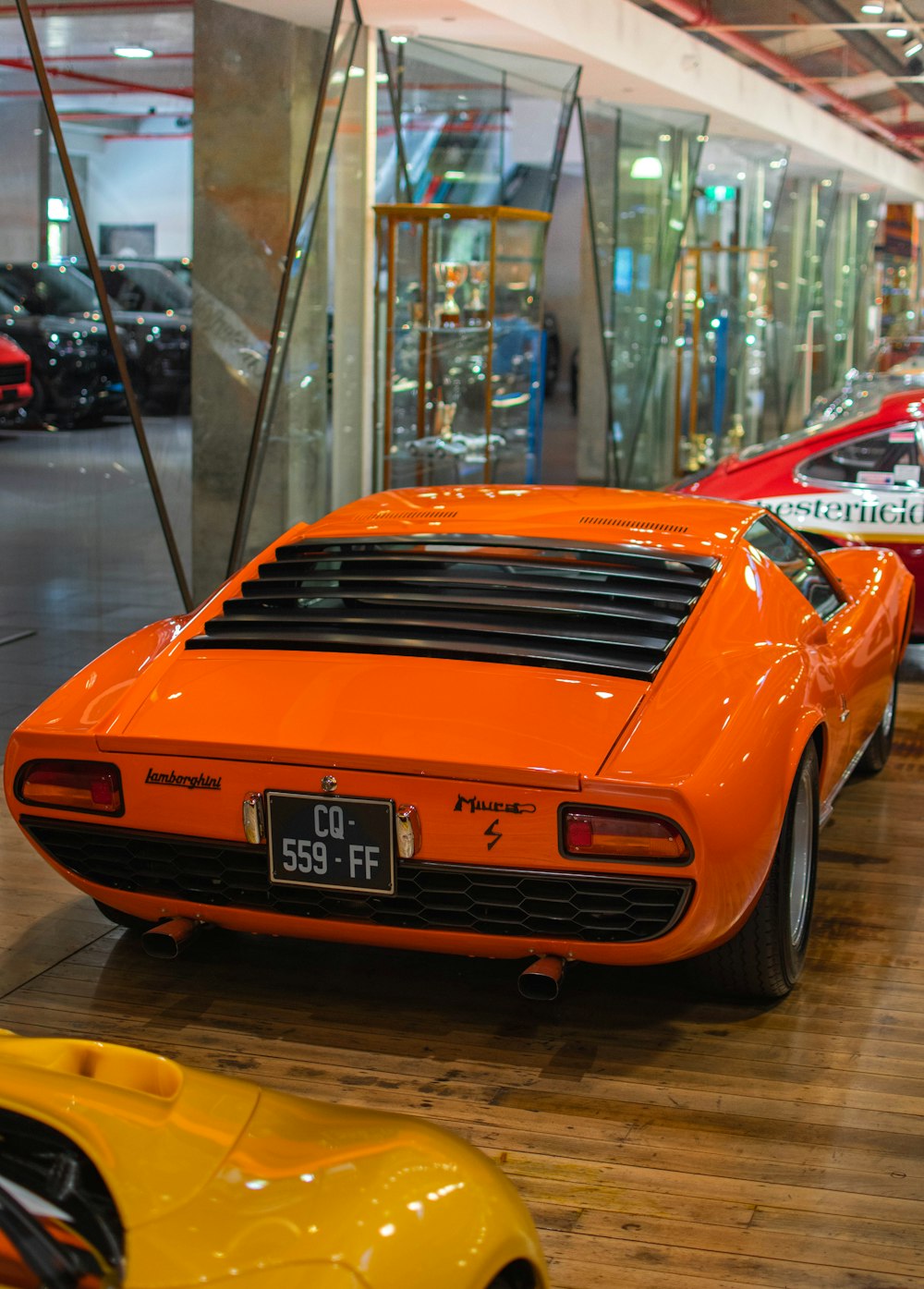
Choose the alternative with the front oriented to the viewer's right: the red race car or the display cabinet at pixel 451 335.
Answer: the red race car

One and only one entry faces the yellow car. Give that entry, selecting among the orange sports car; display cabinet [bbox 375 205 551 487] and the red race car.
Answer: the display cabinet

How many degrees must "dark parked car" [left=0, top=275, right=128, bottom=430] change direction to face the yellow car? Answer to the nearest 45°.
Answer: approximately 45° to its right

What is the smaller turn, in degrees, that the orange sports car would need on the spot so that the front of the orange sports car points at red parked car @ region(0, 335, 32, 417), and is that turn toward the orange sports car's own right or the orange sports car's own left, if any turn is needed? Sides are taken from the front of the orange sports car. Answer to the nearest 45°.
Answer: approximately 90° to the orange sports car's own left

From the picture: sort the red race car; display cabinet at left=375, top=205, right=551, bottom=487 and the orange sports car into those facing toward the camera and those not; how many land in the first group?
1

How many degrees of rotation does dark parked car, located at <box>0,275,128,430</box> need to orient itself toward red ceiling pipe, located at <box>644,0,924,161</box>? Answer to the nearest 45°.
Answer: approximately 90° to its left

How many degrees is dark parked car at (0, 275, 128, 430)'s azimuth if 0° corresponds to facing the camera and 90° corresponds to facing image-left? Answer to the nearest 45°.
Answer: approximately 315°

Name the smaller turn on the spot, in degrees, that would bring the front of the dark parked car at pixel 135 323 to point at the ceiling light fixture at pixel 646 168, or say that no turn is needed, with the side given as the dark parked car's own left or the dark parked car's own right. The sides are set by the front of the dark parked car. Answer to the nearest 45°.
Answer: approximately 90° to the dark parked car's own left

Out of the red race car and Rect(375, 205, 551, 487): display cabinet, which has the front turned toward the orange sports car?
the display cabinet

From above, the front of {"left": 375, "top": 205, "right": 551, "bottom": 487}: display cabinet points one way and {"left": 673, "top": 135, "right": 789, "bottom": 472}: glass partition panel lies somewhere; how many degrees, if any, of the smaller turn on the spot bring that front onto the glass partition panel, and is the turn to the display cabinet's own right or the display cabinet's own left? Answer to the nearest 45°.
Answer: approximately 180°

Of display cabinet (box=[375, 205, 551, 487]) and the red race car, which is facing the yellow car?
the display cabinet

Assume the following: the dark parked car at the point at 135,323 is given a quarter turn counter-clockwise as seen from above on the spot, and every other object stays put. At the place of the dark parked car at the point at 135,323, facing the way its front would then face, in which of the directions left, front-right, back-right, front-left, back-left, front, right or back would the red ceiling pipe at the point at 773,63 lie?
front

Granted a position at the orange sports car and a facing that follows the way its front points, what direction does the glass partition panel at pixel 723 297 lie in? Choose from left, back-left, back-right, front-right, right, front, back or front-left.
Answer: front-left

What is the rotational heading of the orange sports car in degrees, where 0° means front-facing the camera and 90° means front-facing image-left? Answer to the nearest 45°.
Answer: approximately 225°

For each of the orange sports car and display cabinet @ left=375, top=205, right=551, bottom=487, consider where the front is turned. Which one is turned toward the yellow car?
the display cabinet

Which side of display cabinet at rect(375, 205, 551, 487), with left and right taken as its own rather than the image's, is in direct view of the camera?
front
